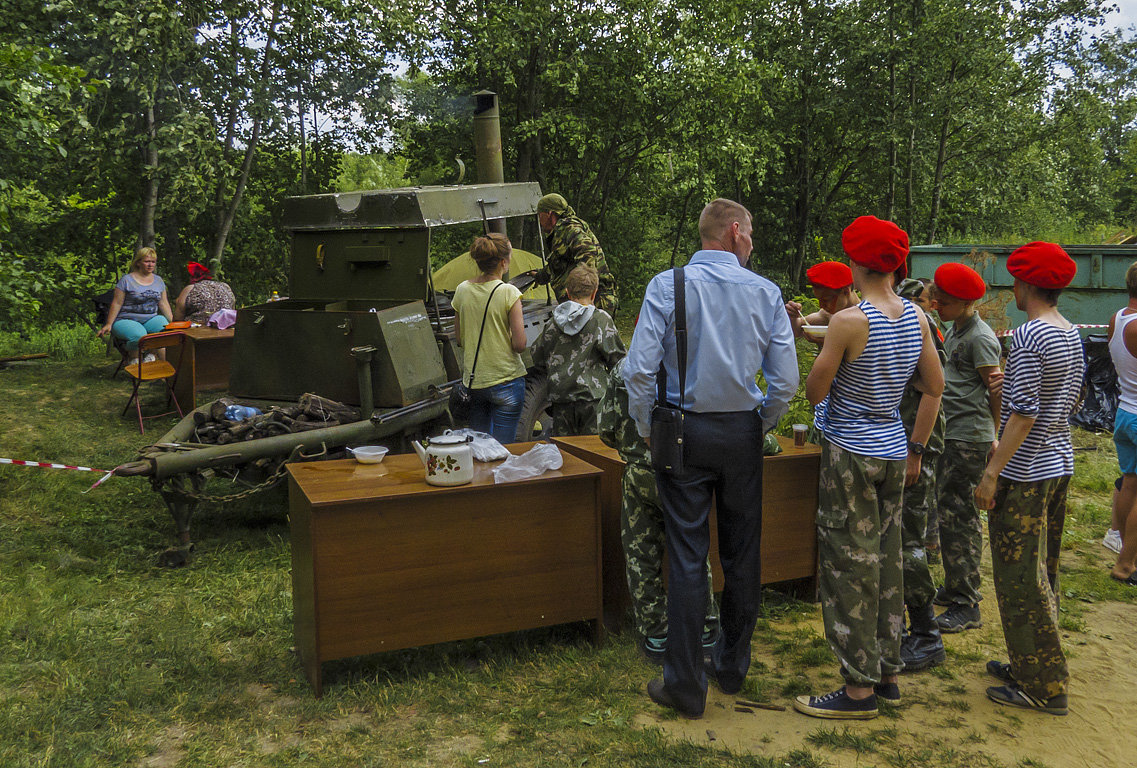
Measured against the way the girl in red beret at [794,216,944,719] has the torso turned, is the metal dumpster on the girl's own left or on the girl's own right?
on the girl's own right

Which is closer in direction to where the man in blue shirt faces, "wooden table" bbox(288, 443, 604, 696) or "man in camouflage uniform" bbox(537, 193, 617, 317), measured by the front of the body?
the man in camouflage uniform

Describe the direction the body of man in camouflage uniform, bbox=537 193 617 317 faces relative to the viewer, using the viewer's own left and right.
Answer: facing to the left of the viewer

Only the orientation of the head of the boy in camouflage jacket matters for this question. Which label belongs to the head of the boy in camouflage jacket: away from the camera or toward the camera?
away from the camera

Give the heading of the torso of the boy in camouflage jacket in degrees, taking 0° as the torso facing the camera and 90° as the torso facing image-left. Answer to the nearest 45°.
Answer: approximately 180°

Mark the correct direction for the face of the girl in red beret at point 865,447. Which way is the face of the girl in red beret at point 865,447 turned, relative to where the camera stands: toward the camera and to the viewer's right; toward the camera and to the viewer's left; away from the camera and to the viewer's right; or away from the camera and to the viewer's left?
away from the camera and to the viewer's left

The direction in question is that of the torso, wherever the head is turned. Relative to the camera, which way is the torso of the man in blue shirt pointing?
away from the camera

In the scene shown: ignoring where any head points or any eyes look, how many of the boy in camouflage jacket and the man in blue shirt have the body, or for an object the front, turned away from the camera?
2

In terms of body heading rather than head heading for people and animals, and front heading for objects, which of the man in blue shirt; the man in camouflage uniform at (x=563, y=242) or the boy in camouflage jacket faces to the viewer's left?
the man in camouflage uniform

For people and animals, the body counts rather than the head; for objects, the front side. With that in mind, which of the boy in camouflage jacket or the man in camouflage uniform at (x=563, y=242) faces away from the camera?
the boy in camouflage jacket
